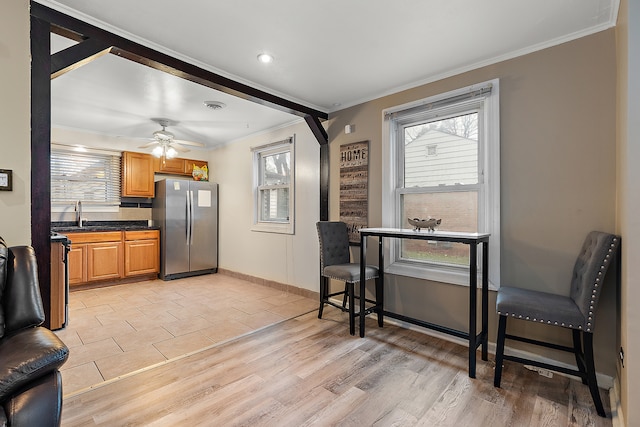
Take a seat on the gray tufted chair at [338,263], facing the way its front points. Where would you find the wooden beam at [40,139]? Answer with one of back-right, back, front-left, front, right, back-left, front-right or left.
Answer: right

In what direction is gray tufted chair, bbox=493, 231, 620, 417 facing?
to the viewer's left

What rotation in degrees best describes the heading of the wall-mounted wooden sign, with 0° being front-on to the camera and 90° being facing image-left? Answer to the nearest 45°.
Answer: approximately 45°

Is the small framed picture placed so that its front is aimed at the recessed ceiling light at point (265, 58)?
no

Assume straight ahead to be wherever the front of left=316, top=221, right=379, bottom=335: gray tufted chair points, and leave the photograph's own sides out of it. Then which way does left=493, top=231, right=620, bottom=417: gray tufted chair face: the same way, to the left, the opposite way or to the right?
the opposite way

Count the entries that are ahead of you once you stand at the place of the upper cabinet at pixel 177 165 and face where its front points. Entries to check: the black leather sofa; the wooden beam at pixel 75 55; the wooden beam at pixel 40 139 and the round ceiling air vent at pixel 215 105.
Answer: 4

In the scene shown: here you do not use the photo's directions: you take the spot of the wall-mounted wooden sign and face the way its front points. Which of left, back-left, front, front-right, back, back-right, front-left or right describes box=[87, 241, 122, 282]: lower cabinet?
front-right

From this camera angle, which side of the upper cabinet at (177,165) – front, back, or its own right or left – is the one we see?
front

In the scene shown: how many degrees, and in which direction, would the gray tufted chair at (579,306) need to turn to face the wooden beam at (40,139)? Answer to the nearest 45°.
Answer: approximately 45° to its left

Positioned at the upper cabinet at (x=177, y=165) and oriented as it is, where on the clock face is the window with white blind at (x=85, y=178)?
The window with white blind is roughly at 3 o'clock from the upper cabinet.

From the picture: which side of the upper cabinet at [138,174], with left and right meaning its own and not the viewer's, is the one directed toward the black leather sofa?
front

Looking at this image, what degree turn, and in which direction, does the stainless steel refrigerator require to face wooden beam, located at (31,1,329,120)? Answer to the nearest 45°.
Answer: approximately 45° to its right

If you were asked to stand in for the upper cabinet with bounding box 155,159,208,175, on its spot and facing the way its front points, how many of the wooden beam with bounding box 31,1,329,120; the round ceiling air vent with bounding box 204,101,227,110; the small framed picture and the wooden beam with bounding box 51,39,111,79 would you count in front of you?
4

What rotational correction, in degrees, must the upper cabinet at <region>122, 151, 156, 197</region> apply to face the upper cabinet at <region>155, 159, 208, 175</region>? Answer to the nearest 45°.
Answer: approximately 90° to its left

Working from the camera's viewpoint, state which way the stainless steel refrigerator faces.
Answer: facing the viewer and to the right of the viewer

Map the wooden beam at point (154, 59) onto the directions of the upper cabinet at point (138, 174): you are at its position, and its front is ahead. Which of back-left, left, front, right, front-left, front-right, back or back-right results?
front

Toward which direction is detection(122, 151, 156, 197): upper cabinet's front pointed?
toward the camera
